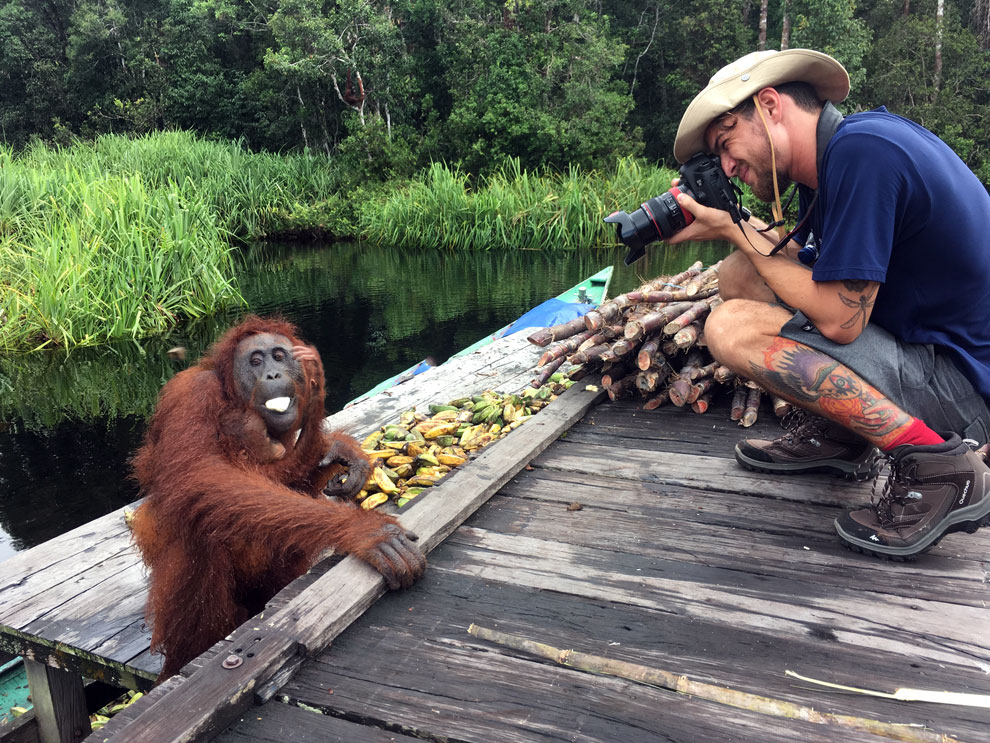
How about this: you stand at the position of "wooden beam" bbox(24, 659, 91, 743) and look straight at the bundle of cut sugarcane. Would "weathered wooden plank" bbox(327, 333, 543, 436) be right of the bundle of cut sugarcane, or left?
left

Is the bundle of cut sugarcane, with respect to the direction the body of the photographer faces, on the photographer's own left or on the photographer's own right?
on the photographer's own right

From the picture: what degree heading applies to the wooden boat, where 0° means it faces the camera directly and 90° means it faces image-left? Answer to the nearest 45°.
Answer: approximately 225°

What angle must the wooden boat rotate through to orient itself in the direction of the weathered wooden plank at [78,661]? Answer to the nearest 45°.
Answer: approximately 135° to its right

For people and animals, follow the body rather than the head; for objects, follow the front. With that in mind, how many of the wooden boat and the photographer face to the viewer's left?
1

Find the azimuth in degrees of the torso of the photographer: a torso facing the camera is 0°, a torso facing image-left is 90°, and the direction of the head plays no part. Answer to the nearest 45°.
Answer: approximately 90°

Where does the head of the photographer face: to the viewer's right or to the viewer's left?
to the viewer's left
